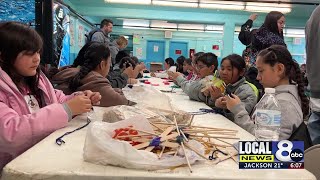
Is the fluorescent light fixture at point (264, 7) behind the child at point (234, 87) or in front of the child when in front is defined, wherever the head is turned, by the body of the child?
behind

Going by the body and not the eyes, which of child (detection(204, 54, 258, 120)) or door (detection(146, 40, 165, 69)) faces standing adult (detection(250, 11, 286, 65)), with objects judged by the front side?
the door

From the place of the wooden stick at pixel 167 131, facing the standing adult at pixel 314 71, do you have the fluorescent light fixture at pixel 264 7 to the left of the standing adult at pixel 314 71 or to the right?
left

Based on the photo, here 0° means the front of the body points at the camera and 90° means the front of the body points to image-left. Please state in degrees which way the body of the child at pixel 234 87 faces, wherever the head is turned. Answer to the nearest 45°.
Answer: approximately 45°

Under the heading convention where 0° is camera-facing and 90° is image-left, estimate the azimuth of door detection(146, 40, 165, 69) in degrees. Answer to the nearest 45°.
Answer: approximately 0°

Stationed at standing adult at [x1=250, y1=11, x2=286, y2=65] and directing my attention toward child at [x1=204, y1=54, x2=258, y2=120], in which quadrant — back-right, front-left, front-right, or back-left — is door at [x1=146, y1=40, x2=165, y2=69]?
back-right

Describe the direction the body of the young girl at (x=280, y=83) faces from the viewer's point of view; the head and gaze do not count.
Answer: to the viewer's left
